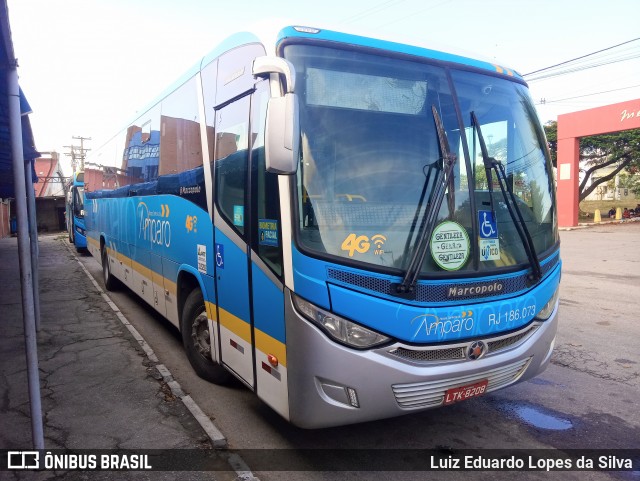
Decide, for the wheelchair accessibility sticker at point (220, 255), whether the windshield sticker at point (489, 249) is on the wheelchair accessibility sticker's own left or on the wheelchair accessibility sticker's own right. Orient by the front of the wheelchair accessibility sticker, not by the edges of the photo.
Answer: on the wheelchair accessibility sticker's own left

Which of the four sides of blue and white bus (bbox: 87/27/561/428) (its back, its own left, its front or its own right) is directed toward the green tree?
left

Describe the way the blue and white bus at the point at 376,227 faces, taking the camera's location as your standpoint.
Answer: facing the viewer and to the right of the viewer

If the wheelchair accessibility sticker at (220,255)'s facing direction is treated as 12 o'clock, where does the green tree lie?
The green tree is roughly at 6 o'clock from the wheelchair accessibility sticker.
